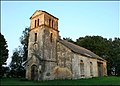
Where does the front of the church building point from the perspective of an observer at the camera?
facing the viewer and to the left of the viewer
